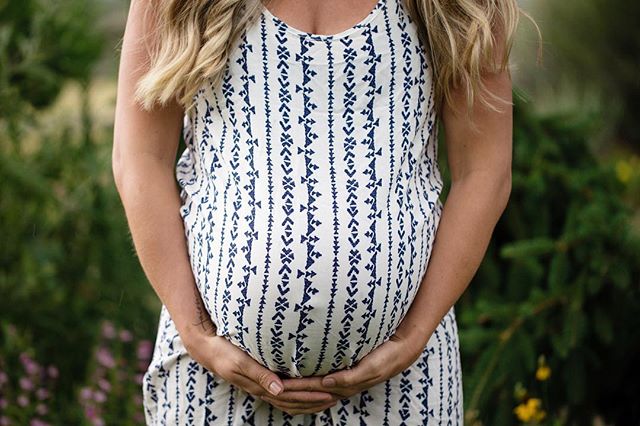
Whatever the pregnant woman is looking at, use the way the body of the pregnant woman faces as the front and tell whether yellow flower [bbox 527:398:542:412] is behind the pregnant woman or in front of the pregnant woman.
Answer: behind

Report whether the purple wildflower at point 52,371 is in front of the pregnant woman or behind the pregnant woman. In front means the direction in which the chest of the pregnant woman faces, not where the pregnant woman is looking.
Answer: behind

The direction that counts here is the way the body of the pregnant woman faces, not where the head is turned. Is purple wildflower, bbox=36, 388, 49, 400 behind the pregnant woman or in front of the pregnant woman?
behind

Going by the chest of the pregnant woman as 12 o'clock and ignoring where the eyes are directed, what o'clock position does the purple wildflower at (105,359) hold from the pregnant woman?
The purple wildflower is roughly at 5 o'clock from the pregnant woman.

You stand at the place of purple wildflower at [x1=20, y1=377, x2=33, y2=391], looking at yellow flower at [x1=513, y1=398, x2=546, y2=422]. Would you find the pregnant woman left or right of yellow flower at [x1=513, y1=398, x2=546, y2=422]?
right

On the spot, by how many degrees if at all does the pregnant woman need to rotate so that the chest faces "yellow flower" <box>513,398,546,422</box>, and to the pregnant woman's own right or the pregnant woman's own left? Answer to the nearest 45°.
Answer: approximately 135° to the pregnant woman's own left

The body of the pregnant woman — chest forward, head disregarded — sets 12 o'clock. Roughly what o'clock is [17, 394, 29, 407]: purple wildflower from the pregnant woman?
The purple wildflower is roughly at 5 o'clock from the pregnant woman.

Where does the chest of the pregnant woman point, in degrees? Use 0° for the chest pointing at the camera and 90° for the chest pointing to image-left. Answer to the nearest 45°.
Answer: approximately 0°

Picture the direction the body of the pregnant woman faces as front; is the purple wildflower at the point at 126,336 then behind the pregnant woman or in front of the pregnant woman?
behind

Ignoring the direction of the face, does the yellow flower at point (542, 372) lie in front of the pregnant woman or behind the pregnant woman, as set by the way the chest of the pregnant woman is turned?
behind

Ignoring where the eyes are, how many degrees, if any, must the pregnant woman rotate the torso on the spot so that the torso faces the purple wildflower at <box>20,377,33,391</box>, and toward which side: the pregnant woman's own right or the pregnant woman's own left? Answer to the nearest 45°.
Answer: approximately 135° to the pregnant woman's own right
